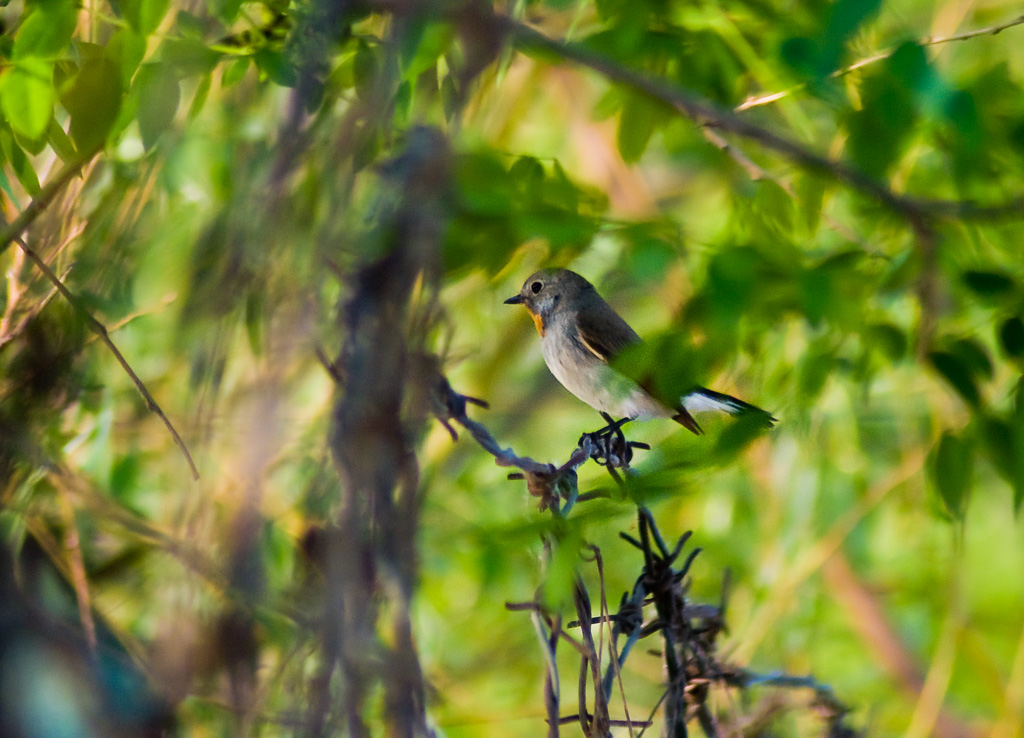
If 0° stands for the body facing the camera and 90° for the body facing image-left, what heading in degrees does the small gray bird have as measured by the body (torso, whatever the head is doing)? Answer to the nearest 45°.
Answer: approximately 90°

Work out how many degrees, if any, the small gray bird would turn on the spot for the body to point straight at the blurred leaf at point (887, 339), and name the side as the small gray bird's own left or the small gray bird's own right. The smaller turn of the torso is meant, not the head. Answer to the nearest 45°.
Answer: approximately 135° to the small gray bird's own left
